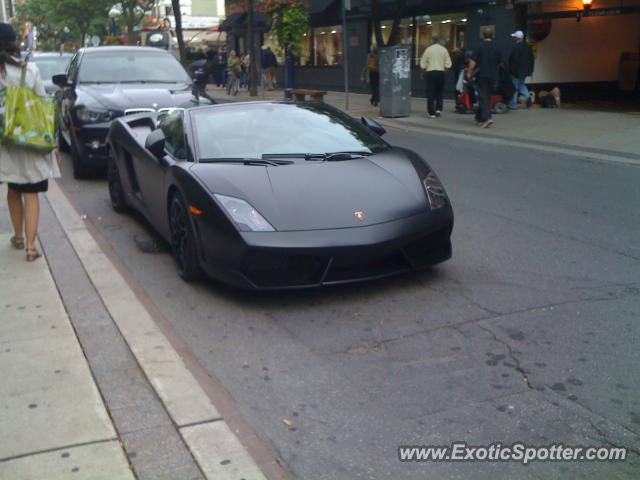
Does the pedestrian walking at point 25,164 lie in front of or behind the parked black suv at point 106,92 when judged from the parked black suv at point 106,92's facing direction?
in front

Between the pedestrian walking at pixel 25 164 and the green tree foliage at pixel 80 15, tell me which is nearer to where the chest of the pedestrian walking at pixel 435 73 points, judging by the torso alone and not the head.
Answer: the green tree foliage

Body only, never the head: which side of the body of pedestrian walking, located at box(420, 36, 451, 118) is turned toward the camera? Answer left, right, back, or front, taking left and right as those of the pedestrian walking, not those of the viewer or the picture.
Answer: back

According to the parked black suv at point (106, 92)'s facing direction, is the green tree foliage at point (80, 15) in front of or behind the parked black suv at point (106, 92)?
behind

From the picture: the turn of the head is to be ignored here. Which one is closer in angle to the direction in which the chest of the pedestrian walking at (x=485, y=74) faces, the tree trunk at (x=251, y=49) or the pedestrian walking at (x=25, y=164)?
the tree trunk

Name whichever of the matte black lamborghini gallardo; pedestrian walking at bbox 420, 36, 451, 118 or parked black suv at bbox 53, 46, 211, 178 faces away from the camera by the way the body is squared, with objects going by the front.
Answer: the pedestrian walking

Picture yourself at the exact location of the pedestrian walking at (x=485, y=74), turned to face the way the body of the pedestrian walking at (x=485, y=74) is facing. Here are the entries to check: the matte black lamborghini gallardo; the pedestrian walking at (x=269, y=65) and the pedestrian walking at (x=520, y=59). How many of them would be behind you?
1

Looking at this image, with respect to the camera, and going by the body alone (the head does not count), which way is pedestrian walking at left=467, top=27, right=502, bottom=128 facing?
away from the camera

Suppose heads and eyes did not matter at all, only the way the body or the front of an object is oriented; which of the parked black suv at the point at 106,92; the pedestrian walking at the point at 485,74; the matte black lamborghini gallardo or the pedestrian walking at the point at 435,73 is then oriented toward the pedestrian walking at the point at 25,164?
the parked black suv

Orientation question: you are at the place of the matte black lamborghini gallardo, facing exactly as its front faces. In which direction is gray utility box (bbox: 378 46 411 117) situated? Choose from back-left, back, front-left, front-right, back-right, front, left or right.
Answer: back-left

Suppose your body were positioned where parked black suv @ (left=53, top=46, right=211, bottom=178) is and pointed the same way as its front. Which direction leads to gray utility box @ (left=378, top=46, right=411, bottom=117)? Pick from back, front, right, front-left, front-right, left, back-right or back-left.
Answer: back-left

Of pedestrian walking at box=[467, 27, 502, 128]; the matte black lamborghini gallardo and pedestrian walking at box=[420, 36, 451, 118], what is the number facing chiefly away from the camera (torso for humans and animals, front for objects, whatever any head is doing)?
2

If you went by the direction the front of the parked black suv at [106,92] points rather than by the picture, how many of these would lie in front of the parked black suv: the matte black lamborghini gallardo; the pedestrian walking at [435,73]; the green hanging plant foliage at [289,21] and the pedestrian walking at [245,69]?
1
